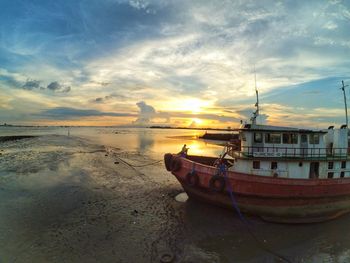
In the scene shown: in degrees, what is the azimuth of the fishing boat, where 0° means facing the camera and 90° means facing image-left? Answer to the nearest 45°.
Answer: approximately 90°

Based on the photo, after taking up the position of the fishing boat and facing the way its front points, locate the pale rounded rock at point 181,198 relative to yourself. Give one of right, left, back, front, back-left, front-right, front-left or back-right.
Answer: front
